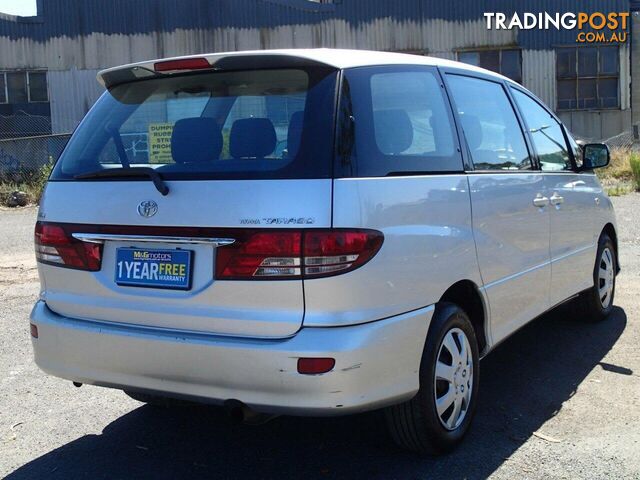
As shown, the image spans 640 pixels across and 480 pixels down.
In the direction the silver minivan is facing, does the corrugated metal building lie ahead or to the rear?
ahead

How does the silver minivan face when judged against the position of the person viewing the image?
facing away from the viewer and to the right of the viewer
